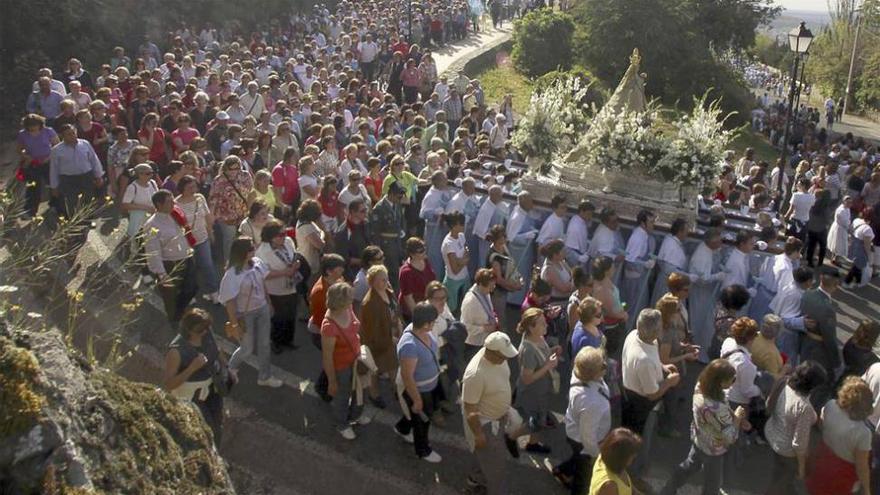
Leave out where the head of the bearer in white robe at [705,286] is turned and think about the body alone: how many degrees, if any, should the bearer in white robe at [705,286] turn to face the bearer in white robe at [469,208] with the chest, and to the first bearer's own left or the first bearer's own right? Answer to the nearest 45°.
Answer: approximately 135° to the first bearer's own right

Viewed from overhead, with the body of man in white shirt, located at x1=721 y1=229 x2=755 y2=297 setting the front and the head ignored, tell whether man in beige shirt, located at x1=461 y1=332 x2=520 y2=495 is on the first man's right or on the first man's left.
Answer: on the first man's right
